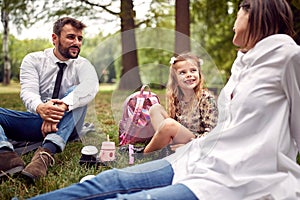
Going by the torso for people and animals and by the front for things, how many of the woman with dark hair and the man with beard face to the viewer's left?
1

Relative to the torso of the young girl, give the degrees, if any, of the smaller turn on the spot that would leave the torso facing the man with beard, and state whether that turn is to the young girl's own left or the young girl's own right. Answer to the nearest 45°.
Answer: approximately 90° to the young girl's own right

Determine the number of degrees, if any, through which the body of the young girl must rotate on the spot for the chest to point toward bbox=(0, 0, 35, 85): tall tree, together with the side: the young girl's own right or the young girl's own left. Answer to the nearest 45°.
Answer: approximately 90° to the young girl's own right

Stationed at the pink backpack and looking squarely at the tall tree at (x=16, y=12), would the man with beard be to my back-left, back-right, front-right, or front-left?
front-left

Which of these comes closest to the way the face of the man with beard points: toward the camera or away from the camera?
toward the camera

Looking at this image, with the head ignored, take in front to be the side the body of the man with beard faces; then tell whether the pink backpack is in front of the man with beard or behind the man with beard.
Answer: in front

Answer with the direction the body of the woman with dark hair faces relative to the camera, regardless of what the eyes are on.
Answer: to the viewer's left

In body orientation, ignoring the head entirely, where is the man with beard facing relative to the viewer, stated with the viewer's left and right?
facing the viewer

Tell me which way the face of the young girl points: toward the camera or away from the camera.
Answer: toward the camera
